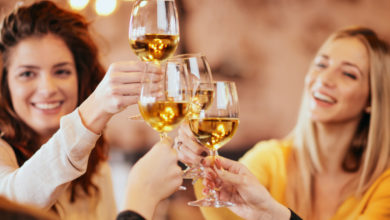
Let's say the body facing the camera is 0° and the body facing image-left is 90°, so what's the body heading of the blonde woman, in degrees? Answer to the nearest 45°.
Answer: approximately 45°

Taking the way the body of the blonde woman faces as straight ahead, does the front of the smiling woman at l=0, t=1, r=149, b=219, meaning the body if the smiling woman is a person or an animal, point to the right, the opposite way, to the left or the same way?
to the left

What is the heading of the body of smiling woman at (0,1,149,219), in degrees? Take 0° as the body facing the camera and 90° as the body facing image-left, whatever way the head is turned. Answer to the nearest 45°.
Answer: approximately 0°

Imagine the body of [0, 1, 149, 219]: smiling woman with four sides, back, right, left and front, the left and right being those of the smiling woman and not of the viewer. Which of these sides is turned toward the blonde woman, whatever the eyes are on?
left

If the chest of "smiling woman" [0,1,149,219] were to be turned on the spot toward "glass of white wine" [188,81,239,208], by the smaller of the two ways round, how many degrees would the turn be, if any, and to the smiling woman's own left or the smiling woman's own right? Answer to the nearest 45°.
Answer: approximately 45° to the smiling woman's own left
